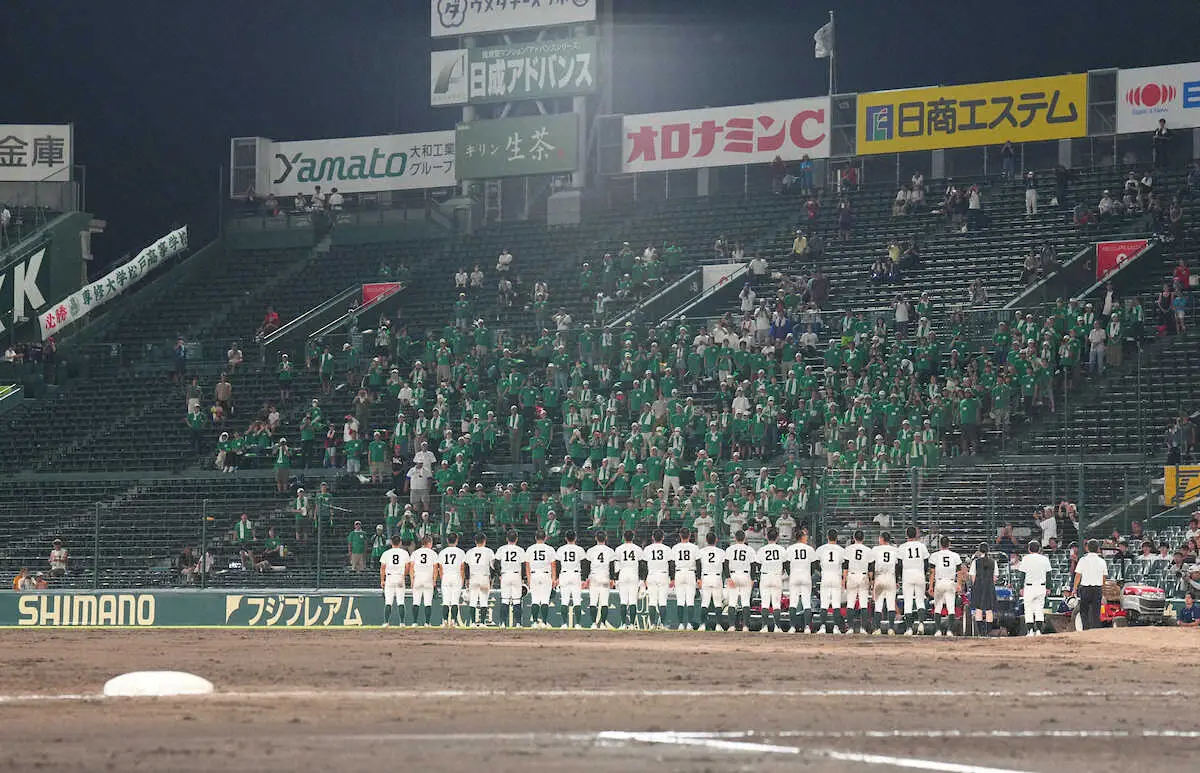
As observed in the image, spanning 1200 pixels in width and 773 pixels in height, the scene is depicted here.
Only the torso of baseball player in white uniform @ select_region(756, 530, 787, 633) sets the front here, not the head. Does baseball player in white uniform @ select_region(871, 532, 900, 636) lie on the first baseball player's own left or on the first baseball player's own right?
on the first baseball player's own right

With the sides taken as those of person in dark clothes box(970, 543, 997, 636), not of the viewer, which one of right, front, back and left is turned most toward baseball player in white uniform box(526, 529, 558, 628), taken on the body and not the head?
left

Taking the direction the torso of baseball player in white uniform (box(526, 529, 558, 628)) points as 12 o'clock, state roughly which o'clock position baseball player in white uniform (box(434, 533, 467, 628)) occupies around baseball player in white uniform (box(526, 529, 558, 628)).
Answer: baseball player in white uniform (box(434, 533, 467, 628)) is roughly at 10 o'clock from baseball player in white uniform (box(526, 529, 558, 628)).

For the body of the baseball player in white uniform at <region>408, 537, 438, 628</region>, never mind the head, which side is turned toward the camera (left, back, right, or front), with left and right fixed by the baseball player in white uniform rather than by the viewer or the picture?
back

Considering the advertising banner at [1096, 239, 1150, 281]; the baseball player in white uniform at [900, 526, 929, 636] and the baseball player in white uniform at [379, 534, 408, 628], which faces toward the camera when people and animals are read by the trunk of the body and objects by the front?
the advertising banner

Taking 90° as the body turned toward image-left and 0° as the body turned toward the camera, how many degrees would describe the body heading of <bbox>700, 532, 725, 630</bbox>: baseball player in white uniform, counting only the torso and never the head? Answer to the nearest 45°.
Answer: approximately 180°

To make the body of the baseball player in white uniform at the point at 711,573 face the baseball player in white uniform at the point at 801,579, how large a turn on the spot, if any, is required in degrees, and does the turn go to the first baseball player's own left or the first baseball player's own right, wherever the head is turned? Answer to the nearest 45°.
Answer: approximately 90° to the first baseball player's own right

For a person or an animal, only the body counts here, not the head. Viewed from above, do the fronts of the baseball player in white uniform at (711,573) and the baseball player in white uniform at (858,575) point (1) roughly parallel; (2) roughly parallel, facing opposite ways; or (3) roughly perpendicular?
roughly parallel

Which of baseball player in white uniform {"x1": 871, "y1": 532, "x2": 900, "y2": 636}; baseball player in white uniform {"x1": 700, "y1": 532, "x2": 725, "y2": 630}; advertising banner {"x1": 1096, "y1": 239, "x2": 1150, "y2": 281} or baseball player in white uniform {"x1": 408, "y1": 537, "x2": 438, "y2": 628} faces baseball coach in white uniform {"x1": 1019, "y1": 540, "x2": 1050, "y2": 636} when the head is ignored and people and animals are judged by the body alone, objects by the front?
the advertising banner

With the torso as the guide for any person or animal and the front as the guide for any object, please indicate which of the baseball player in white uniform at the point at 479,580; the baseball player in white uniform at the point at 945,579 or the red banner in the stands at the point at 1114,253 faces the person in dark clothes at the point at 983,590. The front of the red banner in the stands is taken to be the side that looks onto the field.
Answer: the red banner in the stands

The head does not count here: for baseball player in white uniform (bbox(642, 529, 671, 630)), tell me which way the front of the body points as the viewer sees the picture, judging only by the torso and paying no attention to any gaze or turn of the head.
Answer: away from the camera

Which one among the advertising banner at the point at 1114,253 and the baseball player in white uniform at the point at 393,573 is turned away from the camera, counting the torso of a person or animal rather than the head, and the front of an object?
the baseball player in white uniform

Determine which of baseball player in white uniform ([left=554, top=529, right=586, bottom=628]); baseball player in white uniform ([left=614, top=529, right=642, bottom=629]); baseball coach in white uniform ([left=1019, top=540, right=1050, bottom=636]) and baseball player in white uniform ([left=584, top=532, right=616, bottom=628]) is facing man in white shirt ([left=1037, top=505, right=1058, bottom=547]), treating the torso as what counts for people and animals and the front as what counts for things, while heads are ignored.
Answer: baseball coach in white uniform ([left=1019, top=540, right=1050, bottom=636])

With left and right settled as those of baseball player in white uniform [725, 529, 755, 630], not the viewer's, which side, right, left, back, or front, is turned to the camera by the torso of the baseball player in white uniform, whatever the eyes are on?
back

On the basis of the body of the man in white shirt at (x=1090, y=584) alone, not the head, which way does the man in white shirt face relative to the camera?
away from the camera

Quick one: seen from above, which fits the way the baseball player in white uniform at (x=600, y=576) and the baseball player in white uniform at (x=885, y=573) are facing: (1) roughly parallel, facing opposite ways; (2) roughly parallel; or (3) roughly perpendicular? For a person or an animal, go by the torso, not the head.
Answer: roughly parallel

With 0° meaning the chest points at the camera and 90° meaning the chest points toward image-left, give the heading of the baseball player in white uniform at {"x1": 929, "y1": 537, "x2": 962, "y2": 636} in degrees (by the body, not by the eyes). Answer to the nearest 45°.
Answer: approximately 180°

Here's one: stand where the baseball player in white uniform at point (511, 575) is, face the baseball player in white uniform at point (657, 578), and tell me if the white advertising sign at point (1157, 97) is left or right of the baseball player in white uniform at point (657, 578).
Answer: left

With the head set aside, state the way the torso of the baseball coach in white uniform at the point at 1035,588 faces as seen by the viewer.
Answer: away from the camera

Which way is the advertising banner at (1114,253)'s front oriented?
toward the camera

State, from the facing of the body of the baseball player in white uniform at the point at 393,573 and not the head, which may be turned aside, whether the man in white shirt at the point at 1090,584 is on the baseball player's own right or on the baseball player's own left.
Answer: on the baseball player's own right
